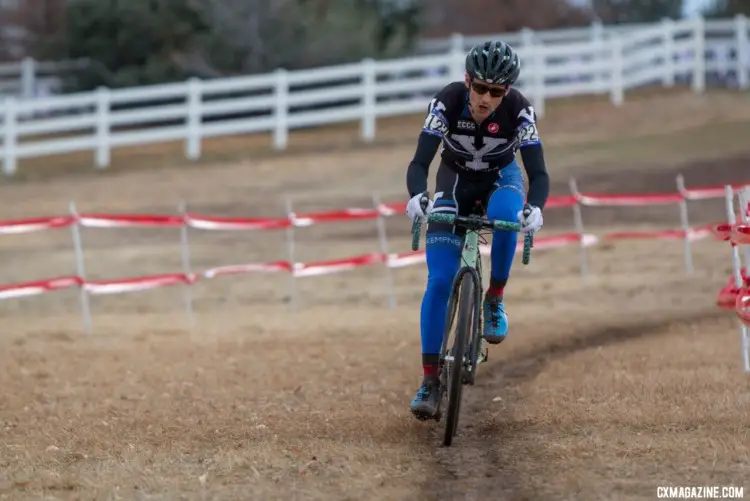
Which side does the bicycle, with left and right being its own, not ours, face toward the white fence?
back

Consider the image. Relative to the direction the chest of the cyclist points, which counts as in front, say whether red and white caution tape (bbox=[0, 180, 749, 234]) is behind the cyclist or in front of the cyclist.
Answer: behind

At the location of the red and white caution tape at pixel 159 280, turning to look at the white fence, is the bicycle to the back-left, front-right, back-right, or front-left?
back-right

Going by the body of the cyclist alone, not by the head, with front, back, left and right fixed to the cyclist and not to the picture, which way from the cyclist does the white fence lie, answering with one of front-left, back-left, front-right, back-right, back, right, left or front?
back

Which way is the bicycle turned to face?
toward the camera

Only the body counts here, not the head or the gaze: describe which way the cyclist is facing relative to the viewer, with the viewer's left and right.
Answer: facing the viewer
